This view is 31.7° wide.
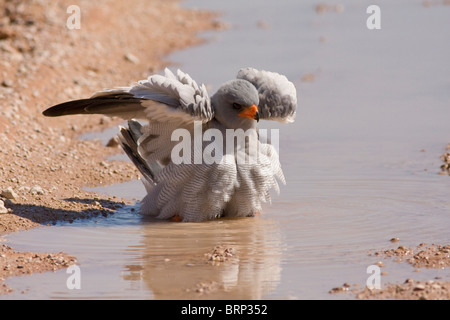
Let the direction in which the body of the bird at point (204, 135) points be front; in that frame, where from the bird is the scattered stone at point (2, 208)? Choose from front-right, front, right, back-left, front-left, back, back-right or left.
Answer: back-right

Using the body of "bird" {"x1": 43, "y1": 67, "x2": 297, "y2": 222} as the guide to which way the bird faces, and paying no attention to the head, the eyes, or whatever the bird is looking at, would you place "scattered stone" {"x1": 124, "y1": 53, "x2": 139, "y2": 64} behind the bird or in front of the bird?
behind

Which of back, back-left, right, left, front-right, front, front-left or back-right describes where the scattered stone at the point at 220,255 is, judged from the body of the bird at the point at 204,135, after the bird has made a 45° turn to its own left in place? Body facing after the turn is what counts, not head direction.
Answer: right

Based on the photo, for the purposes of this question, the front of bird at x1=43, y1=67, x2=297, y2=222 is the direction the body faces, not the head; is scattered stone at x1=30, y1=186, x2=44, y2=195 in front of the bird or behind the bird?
behind

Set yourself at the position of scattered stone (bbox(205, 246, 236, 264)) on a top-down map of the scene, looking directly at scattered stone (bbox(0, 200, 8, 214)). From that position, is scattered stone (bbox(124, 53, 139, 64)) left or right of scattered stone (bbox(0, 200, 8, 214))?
right

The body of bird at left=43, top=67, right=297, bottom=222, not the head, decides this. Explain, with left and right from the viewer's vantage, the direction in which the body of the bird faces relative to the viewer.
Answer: facing the viewer and to the right of the viewer

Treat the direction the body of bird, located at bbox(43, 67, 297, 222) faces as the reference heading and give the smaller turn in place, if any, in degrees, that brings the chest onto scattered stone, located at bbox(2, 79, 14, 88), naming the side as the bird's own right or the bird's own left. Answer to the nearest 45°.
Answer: approximately 180°

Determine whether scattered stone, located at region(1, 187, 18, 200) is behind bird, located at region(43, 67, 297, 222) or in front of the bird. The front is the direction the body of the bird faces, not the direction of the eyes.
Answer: behind

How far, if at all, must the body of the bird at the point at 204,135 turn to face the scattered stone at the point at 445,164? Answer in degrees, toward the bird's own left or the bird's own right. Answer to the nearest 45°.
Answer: approximately 90° to the bird's own left
